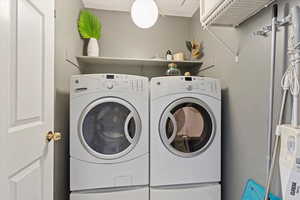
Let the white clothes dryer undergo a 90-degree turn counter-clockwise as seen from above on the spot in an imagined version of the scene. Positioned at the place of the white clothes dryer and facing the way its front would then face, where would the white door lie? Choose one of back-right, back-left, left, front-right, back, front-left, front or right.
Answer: back-right

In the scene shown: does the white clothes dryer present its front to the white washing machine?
no

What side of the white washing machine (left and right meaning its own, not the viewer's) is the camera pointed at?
front

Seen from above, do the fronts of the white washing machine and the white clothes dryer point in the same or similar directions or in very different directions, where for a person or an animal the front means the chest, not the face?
same or similar directions

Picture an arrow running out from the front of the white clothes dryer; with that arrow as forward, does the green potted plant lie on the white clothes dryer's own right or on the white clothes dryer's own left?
on the white clothes dryer's own right

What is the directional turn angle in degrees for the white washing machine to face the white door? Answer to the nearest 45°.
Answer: approximately 45° to its right

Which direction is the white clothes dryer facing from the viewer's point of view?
toward the camera

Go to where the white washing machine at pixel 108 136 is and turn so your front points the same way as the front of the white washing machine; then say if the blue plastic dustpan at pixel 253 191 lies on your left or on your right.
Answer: on your left

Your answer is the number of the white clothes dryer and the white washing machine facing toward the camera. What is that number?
2
